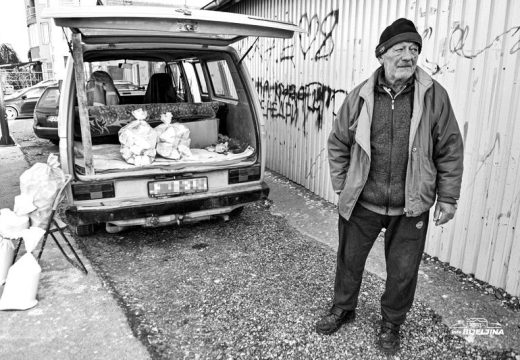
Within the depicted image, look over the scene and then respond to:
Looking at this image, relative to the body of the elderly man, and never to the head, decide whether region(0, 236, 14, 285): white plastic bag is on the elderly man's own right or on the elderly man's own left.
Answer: on the elderly man's own right

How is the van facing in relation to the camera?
away from the camera

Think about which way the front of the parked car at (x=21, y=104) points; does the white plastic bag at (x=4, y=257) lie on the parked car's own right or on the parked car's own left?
on the parked car's own left

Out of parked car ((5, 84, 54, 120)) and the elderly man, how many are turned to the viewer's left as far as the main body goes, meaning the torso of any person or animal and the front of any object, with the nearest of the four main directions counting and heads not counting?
1

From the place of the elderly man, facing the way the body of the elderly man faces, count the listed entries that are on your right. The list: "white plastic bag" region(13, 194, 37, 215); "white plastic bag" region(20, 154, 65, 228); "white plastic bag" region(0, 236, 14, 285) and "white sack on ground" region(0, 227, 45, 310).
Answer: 4

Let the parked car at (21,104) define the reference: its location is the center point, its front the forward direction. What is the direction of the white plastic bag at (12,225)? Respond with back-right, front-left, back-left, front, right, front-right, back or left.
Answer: left

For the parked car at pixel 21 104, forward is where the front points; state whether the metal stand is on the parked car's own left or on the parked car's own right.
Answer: on the parked car's own left

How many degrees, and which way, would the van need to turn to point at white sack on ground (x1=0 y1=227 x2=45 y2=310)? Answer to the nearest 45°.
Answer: approximately 135° to its left

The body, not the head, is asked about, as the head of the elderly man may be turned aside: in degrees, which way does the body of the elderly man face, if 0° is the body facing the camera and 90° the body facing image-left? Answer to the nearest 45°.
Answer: approximately 0°

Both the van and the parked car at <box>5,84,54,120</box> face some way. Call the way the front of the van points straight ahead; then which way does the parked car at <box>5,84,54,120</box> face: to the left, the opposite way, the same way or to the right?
to the left

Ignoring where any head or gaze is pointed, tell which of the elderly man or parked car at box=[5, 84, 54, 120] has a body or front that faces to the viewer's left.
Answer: the parked car

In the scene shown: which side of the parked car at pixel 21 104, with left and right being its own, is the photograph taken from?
left

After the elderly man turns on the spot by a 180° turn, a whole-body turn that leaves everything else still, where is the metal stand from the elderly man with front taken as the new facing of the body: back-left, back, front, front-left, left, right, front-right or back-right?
left

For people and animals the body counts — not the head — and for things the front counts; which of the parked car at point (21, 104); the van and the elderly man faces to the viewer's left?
the parked car
